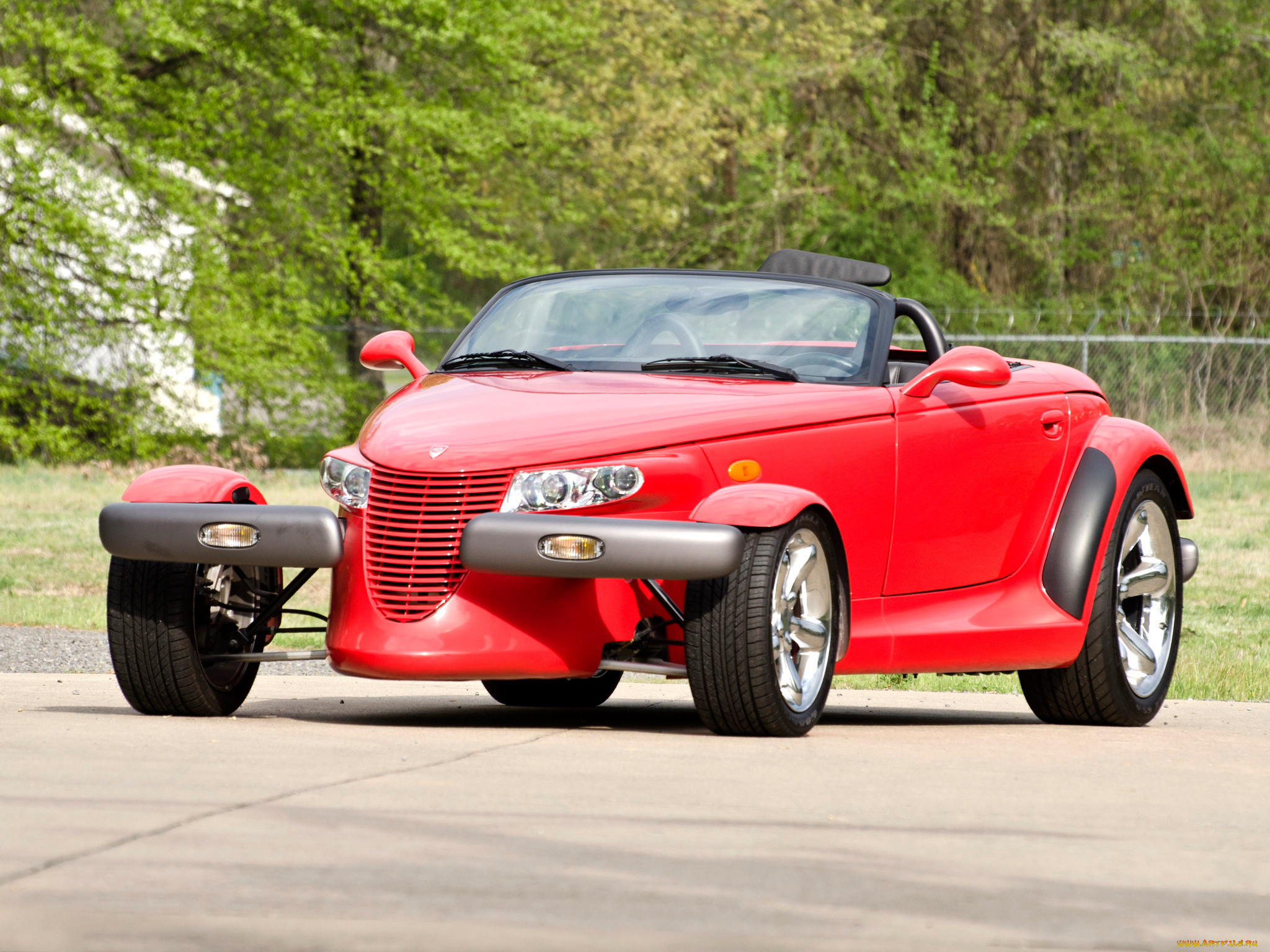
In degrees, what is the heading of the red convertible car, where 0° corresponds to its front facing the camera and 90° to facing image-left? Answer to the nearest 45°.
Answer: approximately 45°
